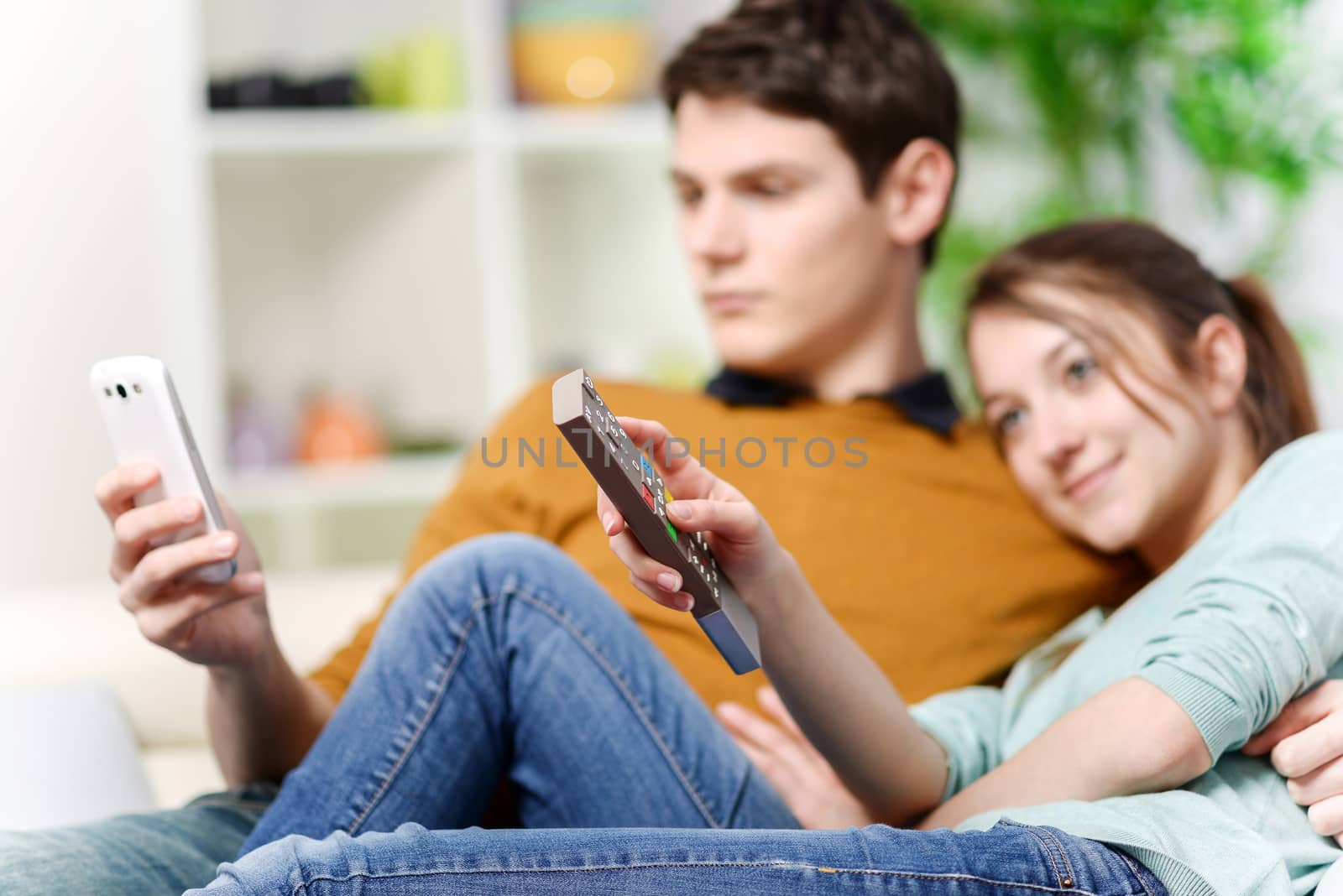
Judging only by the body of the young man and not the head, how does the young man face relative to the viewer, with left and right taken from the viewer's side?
facing the viewer and to the left of the viewer

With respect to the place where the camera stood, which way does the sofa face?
facing the viewer

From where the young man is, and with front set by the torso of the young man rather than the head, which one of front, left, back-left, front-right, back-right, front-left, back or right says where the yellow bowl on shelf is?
back-right

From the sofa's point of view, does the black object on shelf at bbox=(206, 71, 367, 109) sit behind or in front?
behind

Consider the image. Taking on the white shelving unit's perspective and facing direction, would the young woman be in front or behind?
in front

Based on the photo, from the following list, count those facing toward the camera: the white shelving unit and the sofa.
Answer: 2

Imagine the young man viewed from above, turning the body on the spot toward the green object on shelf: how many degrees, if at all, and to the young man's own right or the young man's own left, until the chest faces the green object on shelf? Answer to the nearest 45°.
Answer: approximately 135° to the young man's own right

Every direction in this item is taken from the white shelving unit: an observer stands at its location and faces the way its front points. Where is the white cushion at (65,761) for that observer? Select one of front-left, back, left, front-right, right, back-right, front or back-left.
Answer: front

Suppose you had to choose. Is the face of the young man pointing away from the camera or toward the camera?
toward the camera

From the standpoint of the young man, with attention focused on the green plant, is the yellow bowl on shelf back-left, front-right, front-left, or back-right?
front-left
